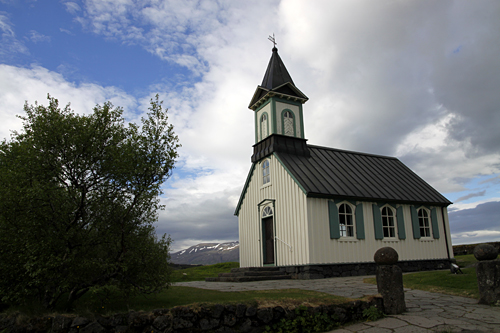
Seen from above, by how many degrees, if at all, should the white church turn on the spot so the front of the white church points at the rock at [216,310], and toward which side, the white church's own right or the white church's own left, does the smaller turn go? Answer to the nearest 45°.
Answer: approximately 45° to the white church's own left

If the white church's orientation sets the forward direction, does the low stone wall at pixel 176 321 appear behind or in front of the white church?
in front

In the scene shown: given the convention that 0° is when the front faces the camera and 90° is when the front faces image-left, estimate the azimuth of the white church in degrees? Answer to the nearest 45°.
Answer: approximately 45°

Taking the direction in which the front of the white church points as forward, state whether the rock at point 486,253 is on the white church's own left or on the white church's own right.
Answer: on the white church's own left

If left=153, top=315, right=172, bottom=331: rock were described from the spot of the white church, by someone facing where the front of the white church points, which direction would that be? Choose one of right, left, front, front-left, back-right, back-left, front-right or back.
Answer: front-left

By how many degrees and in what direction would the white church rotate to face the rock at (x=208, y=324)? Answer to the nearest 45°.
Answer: approximately 45° to its left

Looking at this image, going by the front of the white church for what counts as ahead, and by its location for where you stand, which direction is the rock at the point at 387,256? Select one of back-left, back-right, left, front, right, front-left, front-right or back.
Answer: front-left

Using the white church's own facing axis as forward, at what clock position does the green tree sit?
The green tree is roughly at 11 o'clock from the white church.
